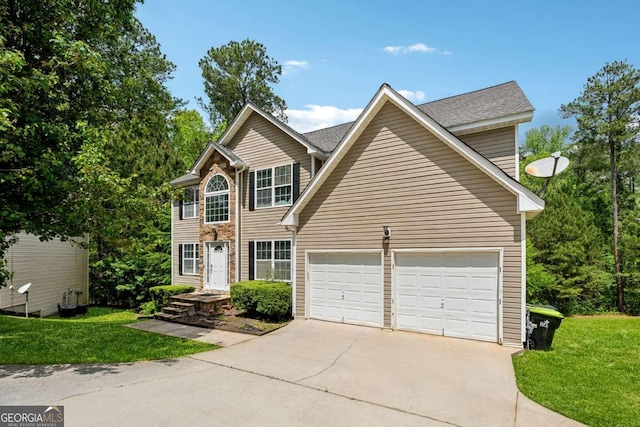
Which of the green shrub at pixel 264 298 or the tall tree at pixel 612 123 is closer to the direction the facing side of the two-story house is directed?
the green shrub

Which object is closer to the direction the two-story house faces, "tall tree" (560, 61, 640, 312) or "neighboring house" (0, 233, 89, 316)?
the neighboring house

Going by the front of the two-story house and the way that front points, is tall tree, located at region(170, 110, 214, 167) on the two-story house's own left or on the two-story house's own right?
on the two-story house's own right

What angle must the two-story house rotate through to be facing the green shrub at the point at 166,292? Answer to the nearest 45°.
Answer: approximately 90° to its right

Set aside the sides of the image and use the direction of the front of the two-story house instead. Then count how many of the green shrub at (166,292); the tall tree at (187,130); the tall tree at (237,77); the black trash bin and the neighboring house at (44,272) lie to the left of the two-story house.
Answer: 1

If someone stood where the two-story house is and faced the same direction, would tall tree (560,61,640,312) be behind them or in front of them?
behind

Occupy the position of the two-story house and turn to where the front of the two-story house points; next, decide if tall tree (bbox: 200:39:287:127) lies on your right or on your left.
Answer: on your right
